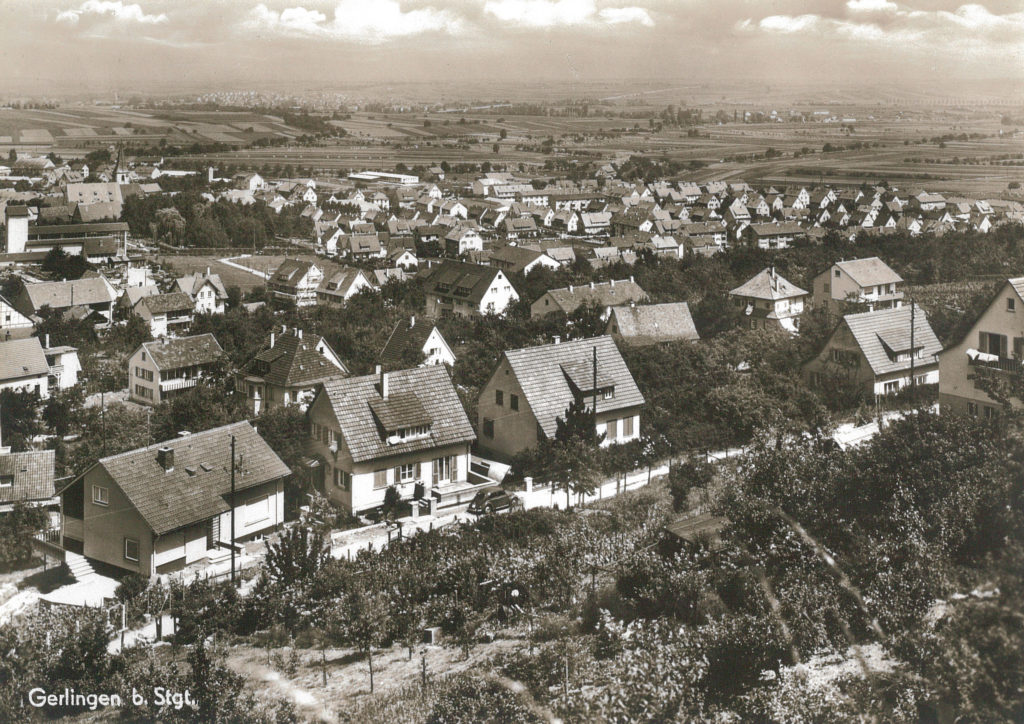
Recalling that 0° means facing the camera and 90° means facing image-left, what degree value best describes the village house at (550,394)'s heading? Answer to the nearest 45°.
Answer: approximately 315°

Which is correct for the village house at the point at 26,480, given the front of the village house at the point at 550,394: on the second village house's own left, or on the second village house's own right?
on the second village house's own right

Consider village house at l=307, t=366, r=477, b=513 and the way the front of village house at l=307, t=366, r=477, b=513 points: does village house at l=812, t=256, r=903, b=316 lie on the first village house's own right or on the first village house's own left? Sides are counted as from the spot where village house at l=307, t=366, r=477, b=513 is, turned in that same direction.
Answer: on the first village house's own left

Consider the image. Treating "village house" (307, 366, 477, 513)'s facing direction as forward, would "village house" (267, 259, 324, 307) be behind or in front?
behind

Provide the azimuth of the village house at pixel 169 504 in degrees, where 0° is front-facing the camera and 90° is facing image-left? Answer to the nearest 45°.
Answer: approximately 315°
